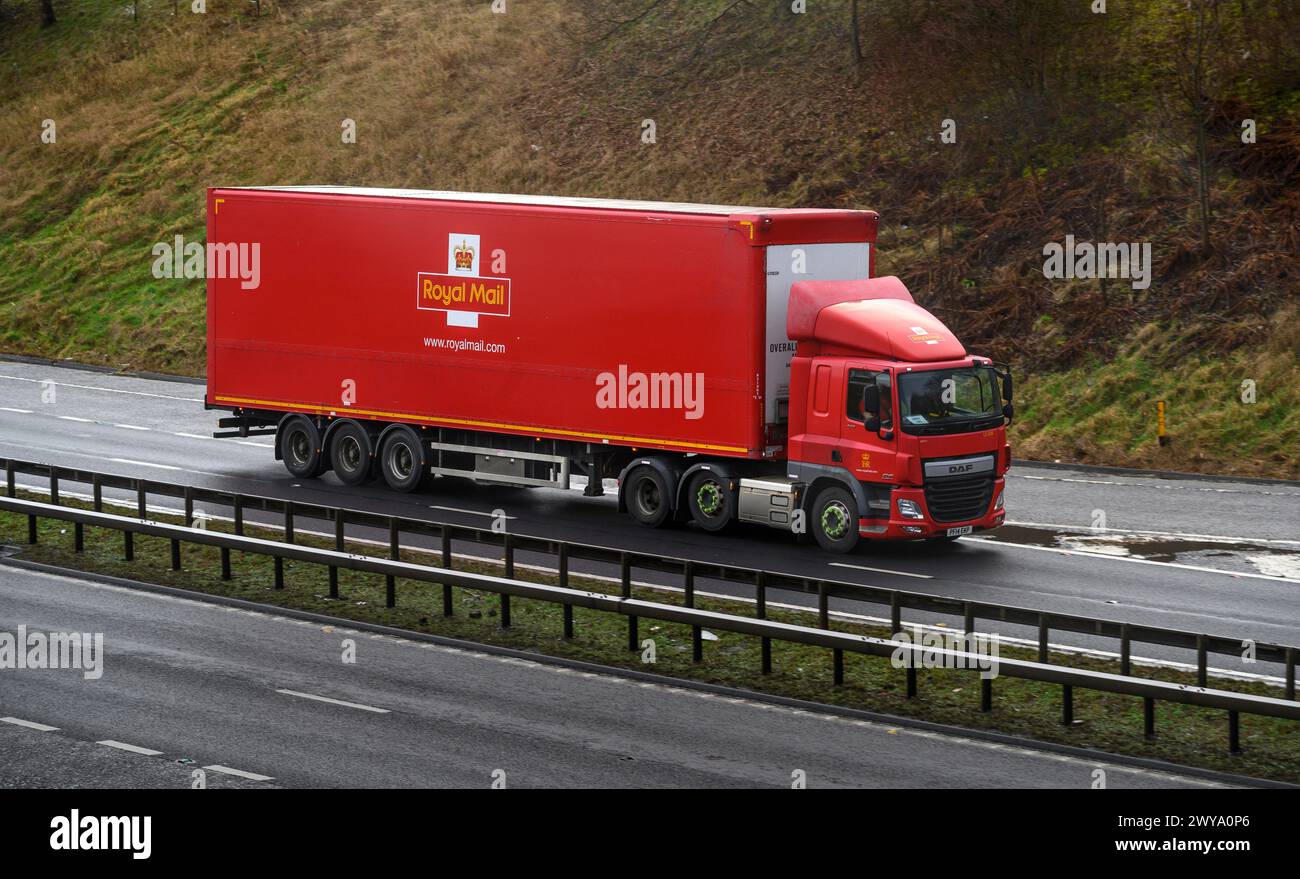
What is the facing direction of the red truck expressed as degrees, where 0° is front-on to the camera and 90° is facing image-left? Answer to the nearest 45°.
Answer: approximately 315°
